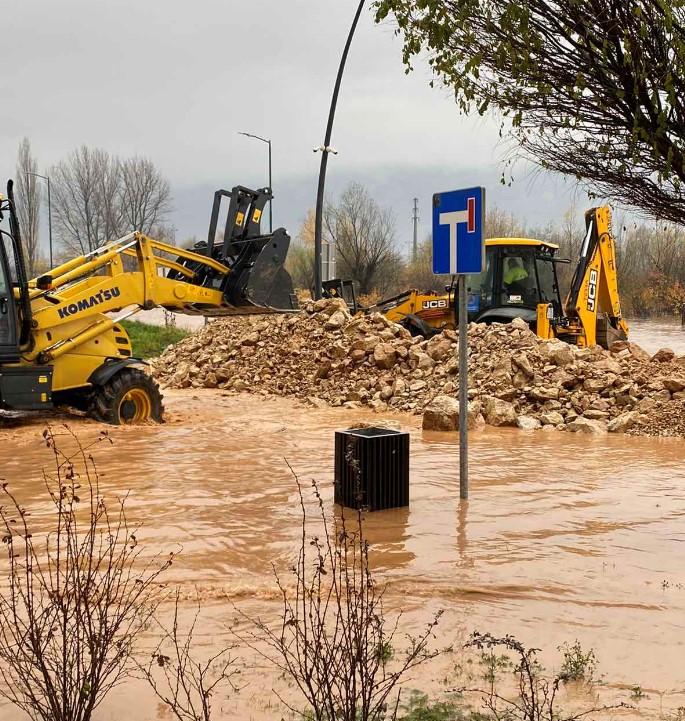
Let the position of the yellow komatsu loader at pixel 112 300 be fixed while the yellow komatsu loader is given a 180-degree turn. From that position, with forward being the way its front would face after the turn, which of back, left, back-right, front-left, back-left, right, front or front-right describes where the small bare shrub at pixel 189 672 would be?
left

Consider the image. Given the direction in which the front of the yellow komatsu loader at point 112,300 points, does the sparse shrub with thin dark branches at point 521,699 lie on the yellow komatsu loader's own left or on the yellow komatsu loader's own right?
on the yellow komatsu loader's own right

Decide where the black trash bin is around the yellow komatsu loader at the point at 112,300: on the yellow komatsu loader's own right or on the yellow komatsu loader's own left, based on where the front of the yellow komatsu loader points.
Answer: on the yellow komatsu loader's own right

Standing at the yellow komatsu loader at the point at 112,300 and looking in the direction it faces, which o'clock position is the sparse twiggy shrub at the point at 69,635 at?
The sparse twiggy shrub is roughly at 3 o'clock from the yellow komatsu loader.

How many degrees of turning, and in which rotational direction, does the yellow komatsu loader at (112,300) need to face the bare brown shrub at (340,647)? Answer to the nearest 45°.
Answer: approximately 90° to its right

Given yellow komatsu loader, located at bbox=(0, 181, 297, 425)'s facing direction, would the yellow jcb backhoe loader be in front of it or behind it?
in front

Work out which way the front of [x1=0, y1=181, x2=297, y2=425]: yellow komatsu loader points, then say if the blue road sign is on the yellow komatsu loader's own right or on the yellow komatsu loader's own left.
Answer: on the yellow komatsu loader's own right

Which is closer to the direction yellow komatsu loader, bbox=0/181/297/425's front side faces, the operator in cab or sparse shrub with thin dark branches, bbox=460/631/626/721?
the operator in cab

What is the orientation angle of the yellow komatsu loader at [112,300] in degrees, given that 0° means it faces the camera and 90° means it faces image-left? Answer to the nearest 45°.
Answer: approximately 270°

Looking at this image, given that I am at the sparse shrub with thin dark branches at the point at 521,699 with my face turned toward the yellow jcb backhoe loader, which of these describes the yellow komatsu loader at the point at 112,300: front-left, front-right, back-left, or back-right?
front-left
